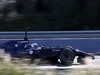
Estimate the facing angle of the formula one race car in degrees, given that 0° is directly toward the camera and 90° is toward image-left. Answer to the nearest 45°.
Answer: approximately 270°
